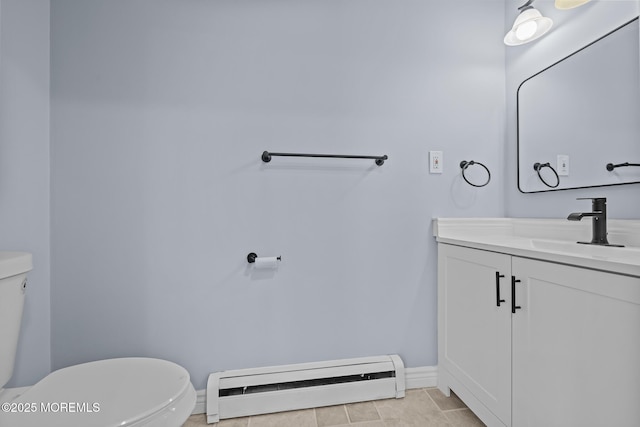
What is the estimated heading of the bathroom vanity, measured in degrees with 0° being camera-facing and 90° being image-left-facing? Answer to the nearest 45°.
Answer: approximately 45°

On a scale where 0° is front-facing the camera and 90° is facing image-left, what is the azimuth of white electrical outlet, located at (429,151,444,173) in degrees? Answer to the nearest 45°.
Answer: approximately 0°

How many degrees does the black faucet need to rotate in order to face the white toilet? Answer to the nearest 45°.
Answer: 0° — it already faces it

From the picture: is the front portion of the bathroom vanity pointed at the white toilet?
yes

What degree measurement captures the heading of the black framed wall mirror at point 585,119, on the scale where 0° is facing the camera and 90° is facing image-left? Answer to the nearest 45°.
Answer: approximately 45°

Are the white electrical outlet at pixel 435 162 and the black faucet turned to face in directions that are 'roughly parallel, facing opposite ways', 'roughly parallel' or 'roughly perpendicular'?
roughly perpendicular

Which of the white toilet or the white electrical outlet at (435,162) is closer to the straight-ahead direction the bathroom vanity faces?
the white toilet

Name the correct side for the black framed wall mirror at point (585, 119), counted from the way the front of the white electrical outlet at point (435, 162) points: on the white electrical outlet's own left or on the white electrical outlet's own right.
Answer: on the white electrical outlet's own left
